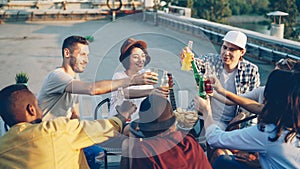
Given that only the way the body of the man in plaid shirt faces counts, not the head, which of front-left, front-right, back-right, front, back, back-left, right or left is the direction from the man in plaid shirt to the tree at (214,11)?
back-right

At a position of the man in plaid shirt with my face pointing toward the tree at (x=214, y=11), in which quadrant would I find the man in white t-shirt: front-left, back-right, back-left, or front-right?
back-left

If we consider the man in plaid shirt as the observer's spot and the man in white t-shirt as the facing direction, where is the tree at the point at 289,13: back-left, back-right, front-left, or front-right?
back-right

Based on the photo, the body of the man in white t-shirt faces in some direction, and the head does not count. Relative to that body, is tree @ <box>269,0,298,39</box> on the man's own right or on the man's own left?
on the man's own left

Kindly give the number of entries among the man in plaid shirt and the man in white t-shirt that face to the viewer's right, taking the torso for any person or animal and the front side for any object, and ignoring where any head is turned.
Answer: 1

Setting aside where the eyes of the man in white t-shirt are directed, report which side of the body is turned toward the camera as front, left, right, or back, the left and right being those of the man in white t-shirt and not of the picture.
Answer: right

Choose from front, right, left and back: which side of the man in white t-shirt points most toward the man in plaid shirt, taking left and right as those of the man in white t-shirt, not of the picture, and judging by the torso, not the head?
front

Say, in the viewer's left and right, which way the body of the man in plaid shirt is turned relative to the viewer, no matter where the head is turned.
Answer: facing the viewer and to the left of the viewer

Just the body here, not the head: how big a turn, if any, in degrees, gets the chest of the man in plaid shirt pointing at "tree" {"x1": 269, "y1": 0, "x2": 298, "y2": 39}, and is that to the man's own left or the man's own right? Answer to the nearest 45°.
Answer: approximately 135° to the man's own right

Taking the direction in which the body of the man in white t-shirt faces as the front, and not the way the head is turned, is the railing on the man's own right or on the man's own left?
on the man's own left

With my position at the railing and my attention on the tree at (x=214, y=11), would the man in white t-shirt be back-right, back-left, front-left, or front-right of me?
back-left

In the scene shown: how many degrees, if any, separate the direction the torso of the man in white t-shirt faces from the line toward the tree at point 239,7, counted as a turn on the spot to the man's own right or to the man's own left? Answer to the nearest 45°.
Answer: approximately 90° to the man's own left

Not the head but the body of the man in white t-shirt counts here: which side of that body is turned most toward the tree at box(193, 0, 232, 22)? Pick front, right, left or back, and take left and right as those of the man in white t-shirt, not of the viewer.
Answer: left
